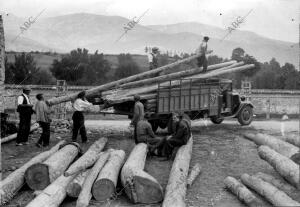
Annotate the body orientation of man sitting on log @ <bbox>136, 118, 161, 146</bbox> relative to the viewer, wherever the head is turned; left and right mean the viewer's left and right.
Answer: facing to the right of the viewer

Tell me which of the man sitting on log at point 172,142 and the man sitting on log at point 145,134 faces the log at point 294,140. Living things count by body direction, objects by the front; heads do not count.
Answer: the man sitting on log at point 145,134

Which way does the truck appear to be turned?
to the viewer's right

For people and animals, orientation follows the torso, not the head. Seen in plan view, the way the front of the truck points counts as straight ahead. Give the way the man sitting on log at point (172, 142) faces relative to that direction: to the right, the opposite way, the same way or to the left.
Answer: the opposite way

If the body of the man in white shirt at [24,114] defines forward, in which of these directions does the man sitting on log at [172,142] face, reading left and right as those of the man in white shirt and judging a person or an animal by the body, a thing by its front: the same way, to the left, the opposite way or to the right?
the opposite way

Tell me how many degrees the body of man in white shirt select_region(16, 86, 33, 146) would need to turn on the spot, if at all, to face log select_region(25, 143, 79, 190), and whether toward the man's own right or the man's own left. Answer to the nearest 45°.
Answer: approximately 45° to the man's own right

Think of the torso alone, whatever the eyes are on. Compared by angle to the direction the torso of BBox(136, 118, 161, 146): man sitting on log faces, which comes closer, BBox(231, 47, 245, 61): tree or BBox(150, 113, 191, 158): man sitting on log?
the man sitting on log

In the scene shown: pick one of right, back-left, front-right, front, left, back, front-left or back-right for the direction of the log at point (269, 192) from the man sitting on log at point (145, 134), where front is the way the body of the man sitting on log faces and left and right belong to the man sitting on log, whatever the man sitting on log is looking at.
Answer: front-right

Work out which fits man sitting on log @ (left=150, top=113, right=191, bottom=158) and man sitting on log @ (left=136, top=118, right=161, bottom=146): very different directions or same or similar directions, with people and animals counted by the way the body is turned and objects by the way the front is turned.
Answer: very different directions

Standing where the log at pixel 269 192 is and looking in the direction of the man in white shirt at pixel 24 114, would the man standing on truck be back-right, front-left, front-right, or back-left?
front-right

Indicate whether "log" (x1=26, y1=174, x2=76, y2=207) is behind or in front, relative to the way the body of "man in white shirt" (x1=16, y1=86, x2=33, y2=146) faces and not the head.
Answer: in front

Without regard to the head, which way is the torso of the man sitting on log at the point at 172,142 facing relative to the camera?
to the viewer's left
